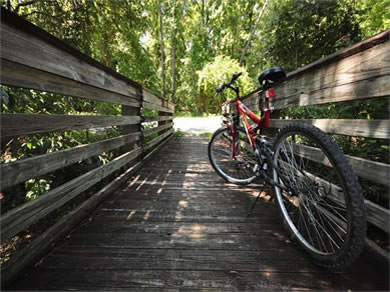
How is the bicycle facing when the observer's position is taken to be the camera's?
facing away from the viewer and to the left of the viewer
